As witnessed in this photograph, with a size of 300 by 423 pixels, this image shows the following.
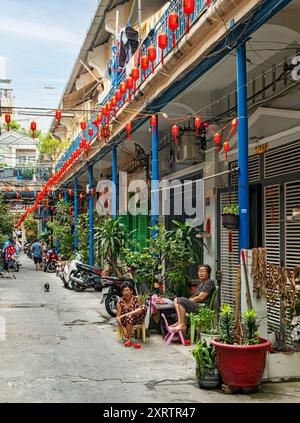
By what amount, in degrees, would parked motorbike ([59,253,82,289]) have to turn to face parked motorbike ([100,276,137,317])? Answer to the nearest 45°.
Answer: approximately 45° to its left

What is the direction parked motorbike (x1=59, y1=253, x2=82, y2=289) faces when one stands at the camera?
facing the viewer and to the left of the viewer

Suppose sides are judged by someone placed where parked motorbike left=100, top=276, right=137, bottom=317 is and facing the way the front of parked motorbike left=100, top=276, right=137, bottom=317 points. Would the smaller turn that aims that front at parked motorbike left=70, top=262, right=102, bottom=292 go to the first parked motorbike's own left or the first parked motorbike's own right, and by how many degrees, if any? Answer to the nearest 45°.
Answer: approximately 45° to the first parked motorbike's own left
